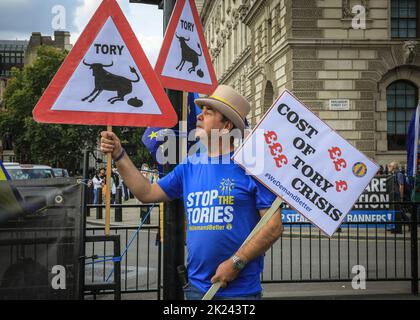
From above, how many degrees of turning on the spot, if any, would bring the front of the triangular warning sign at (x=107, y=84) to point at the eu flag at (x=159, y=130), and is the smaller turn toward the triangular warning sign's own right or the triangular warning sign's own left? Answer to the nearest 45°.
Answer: approximately 180°

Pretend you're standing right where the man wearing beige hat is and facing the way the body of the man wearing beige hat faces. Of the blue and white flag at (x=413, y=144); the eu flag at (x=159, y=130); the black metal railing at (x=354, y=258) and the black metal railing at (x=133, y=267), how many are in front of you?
0

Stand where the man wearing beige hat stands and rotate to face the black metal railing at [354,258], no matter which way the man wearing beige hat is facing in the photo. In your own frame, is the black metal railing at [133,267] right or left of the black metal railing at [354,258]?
left

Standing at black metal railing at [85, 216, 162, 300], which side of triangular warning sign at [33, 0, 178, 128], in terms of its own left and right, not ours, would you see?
back

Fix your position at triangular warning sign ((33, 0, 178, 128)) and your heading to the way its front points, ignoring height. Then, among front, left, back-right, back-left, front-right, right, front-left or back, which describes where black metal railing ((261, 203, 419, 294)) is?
back-left

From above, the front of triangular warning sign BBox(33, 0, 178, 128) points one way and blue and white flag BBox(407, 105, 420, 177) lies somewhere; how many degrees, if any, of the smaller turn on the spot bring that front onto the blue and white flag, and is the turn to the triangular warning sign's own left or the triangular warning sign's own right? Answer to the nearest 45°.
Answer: approximately 135° to the triangular warning sign's own left

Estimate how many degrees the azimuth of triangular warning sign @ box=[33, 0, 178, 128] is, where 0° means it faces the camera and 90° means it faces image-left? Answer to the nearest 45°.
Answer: approximately 0°

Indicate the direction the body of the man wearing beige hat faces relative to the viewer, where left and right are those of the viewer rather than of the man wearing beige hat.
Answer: facing the viewer and to the left of the viewer

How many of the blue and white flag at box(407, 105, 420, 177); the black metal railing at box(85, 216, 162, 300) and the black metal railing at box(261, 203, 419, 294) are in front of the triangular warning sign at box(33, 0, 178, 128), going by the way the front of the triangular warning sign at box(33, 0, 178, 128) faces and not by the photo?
0

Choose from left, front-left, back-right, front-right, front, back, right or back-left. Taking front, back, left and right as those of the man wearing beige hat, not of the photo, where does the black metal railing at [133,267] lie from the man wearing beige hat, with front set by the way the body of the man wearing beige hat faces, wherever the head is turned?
back-right

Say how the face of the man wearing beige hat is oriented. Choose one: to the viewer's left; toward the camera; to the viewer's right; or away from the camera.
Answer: to the viewer's left
